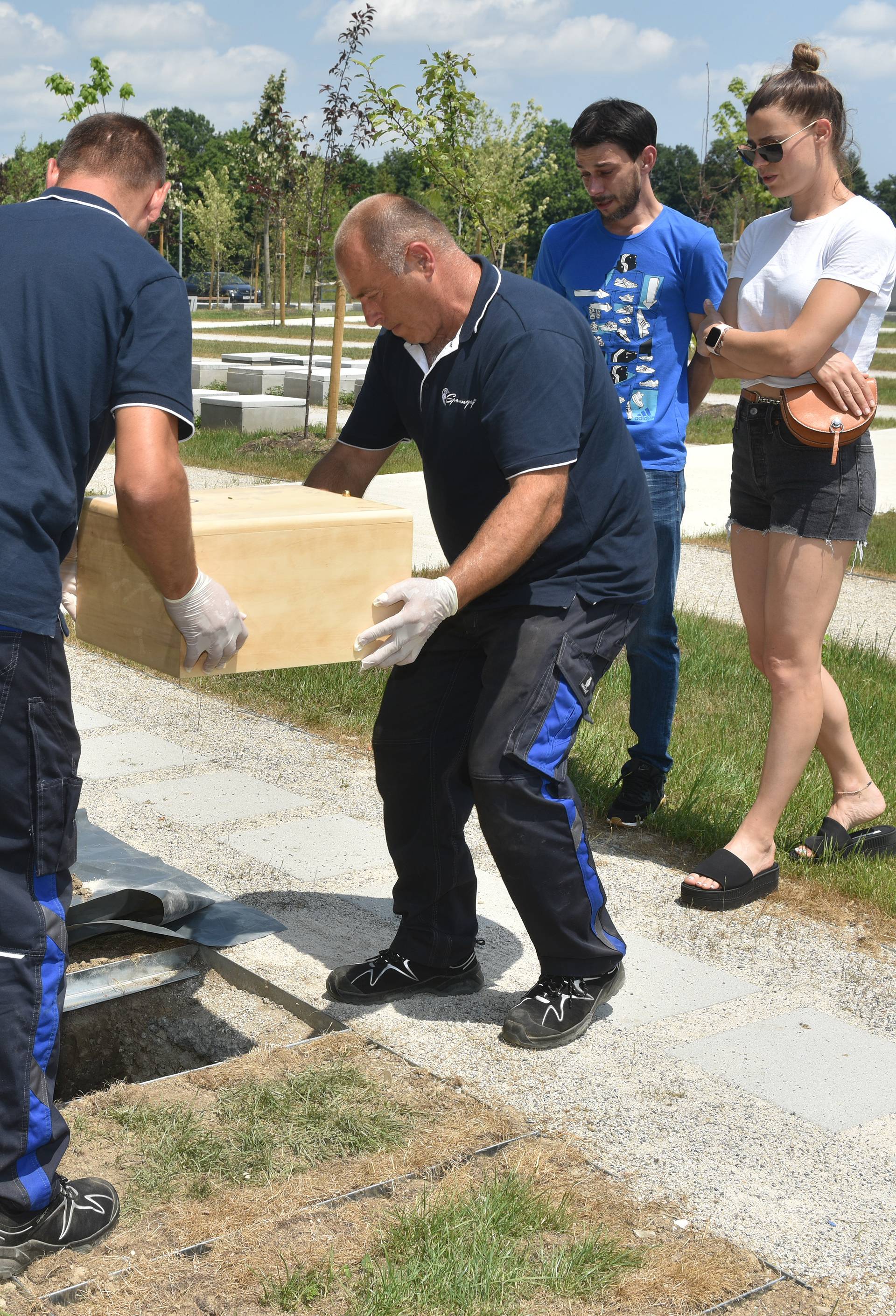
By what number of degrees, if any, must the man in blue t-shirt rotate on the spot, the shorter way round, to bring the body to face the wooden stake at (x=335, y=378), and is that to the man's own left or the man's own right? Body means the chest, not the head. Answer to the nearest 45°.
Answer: approximately 135° to the man's own right

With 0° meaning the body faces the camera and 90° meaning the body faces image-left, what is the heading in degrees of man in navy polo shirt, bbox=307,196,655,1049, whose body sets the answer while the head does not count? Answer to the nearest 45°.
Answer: approximately 45°

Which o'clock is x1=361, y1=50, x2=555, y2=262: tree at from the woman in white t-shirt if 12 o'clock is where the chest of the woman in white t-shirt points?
The tree is roughly at 4 o'clock from the woman in white t-shirt.

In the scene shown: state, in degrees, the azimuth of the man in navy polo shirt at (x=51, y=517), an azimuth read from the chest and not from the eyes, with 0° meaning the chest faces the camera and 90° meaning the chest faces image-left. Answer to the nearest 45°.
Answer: approximately 225°

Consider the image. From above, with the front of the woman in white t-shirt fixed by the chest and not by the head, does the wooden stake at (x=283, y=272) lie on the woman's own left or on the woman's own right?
on the woman's own right

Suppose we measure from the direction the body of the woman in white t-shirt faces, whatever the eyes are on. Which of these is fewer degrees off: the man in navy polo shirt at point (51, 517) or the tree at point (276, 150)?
the man in navy polo shirt

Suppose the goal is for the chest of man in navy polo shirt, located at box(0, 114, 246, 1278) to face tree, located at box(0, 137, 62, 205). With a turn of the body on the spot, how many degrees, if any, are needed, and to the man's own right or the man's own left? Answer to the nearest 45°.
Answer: approximately 45° to the man's own left

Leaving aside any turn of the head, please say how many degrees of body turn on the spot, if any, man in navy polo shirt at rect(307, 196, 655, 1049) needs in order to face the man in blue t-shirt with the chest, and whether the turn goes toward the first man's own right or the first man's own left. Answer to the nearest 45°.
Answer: approximately 135° to the first man's own right

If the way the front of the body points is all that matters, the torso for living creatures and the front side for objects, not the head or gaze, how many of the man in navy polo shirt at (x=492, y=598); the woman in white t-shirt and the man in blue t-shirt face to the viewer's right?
0

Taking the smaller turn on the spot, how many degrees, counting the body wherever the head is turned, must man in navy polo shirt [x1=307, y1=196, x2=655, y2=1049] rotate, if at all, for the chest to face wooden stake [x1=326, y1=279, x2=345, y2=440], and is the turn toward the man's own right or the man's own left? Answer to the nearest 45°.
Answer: approximately 135° to the man's own right

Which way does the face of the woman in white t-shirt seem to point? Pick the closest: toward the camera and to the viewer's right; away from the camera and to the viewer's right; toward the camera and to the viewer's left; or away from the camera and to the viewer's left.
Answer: toward the camera and to the viewer's left

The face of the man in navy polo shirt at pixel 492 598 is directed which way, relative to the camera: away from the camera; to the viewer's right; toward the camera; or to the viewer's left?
to the viewer's left

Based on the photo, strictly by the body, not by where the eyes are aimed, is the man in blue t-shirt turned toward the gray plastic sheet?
yes

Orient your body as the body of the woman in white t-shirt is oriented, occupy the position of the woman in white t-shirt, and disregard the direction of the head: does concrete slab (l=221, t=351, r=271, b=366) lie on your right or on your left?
on your right

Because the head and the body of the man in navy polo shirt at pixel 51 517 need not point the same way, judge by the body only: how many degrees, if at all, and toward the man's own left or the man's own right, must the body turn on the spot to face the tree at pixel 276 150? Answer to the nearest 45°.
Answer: approximately 45° to the man's own left
